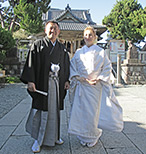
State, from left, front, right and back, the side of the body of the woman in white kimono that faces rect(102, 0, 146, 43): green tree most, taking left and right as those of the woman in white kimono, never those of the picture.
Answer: back

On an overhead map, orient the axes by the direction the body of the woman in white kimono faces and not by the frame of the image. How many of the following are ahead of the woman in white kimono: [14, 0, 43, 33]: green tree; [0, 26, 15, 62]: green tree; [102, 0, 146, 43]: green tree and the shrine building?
0

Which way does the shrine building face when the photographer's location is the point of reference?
facing the viewer

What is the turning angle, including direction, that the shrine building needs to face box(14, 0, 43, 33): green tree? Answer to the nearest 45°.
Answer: approximately 45° to its right

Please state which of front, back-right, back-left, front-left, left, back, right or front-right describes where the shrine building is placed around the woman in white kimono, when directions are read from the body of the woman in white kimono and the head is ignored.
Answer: back

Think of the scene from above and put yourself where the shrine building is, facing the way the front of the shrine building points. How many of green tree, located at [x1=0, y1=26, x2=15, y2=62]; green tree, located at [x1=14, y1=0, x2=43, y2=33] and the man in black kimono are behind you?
0

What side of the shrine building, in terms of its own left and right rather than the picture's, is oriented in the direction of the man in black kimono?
front

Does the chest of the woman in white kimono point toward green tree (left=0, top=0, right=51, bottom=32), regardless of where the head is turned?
no

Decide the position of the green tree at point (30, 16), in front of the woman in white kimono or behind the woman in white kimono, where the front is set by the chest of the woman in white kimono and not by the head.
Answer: behind

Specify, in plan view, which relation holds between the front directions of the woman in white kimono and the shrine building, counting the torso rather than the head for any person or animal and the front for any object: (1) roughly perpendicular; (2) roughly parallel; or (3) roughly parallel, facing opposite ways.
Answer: roughly parallel

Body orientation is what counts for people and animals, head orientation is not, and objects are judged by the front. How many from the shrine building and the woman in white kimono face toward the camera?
2

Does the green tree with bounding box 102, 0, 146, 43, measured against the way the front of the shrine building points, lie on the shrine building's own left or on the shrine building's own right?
on the shrine building's own left
